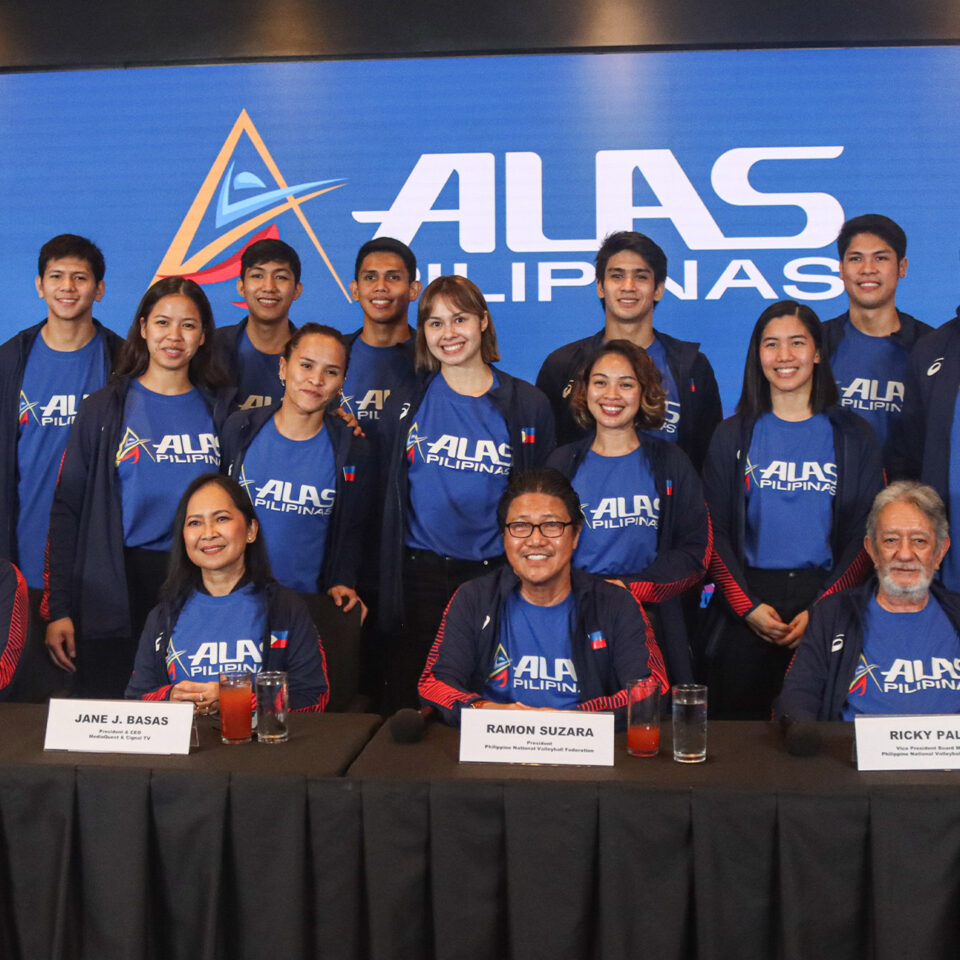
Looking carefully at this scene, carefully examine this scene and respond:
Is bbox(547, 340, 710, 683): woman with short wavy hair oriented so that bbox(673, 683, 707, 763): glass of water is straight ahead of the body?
yes

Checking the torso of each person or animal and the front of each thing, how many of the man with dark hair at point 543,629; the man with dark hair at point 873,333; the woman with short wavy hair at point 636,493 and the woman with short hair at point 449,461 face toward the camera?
4

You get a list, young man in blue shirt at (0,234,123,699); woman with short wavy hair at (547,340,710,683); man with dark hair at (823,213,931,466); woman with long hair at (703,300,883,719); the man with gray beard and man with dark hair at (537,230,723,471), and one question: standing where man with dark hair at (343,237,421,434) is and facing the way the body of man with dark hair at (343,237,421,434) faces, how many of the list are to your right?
1

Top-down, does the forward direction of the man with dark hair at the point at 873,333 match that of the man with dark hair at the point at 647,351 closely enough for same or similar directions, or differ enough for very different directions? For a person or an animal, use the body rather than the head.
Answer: same or similar directions

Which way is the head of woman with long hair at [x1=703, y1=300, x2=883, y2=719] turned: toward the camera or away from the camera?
toward the camera

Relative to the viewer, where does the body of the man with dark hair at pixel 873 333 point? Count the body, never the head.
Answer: toward the camera

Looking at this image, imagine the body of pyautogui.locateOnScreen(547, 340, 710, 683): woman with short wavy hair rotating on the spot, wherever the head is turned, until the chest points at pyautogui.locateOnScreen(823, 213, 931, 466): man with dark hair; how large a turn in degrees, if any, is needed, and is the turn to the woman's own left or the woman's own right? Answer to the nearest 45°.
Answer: approximately 135° to the woman's own left

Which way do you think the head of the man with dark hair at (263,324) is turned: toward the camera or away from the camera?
toward the camera

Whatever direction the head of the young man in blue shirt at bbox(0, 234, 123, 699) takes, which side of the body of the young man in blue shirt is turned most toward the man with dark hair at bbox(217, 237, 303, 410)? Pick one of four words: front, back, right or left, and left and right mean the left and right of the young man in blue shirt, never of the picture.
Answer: left

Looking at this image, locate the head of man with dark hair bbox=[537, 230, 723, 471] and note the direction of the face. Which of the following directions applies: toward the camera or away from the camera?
toward the camera

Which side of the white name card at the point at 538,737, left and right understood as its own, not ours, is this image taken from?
front

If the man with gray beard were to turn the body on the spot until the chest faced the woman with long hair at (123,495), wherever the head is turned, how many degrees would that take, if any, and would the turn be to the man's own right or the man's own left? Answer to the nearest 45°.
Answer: approximately 90° to the man's own right

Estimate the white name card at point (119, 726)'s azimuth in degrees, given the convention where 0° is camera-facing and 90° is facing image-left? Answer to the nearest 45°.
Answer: approximately 0°

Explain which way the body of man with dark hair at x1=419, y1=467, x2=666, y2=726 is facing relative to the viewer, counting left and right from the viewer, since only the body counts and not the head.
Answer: facing the viewer

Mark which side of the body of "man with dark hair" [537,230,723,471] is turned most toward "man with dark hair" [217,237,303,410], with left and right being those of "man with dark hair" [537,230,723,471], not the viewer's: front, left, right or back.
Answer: right

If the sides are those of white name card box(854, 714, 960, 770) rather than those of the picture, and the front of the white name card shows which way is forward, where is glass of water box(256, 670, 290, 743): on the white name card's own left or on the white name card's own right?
on the white name card's own right
